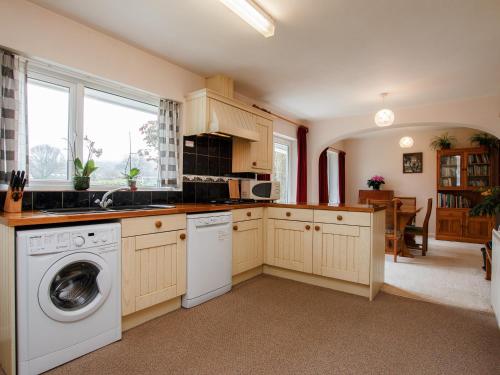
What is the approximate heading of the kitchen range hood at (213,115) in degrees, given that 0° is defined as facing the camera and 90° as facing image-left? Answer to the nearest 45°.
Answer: approximately 315°

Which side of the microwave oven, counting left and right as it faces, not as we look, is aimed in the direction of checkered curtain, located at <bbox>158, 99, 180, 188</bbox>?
right

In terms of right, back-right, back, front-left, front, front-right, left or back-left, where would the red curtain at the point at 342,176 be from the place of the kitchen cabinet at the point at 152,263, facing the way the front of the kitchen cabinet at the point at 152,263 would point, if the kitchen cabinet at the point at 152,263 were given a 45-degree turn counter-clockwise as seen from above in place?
front-left

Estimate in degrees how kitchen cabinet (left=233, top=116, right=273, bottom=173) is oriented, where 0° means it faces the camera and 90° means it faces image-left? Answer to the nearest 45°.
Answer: approximately 315°

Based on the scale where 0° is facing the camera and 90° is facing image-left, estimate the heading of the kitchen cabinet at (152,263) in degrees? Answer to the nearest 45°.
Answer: approximately 315°

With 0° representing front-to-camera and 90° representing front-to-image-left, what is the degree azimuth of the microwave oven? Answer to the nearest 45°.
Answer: approximately 315°

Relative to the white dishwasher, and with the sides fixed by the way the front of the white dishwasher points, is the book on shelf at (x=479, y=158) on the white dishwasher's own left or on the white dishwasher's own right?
on the white dishwasher's own left

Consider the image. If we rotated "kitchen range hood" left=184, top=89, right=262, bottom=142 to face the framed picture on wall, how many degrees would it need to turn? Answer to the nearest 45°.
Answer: approximately 90° to its left

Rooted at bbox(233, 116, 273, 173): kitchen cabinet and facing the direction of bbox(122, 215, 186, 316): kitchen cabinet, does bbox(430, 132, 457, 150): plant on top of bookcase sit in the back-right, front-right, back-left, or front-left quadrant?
back-left

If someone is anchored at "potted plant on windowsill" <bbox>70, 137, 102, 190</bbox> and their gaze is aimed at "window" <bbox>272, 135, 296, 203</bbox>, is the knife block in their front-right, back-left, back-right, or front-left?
back-right

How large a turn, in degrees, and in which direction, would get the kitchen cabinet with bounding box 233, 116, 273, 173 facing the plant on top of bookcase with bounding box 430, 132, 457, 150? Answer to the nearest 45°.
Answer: approximately 90° to its left

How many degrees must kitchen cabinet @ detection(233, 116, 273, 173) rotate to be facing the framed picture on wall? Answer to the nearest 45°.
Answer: approximately 90° to its left

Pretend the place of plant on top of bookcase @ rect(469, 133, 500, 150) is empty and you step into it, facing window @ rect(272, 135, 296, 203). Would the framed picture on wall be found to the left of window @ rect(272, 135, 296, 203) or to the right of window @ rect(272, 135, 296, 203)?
right
